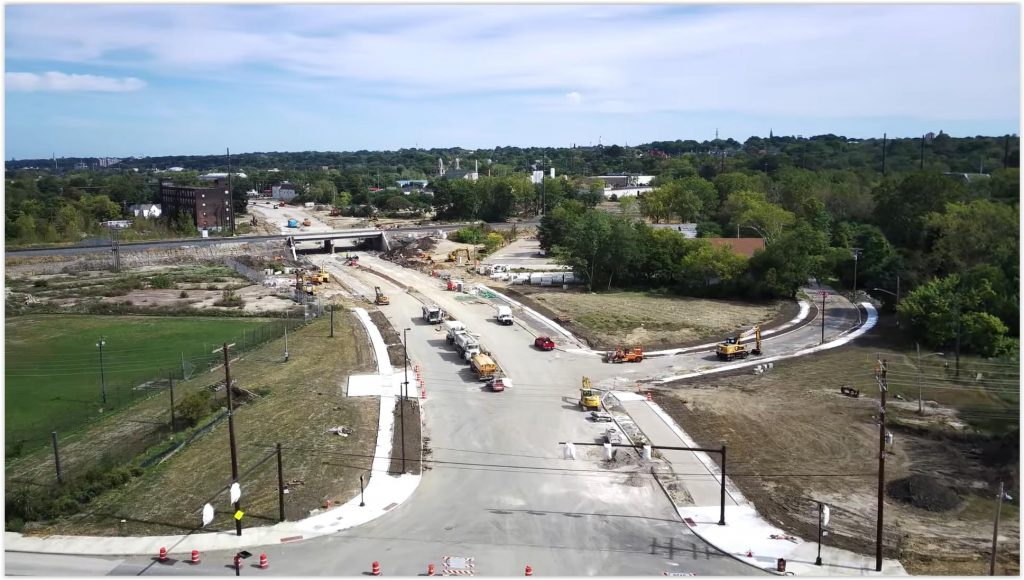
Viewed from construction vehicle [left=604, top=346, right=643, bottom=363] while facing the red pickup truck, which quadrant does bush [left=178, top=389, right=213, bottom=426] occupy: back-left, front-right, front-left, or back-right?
front-left

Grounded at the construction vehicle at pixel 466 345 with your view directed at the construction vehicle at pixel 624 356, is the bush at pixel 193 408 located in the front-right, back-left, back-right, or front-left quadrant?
back-right

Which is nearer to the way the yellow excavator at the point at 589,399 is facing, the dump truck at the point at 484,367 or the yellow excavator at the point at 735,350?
the dump truck

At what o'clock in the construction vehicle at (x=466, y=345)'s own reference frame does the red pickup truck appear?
The red pickup truck is roughly at 10 o'clock from the construction vehicle.

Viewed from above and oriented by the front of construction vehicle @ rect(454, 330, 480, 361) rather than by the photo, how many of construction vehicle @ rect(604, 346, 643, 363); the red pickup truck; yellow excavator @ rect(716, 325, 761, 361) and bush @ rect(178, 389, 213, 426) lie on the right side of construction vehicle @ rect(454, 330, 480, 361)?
1

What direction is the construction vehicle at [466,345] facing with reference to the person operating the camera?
facing the viewer and to the right of the viewer

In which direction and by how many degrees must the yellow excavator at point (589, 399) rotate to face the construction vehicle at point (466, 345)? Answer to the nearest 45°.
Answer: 0° — it already faces it

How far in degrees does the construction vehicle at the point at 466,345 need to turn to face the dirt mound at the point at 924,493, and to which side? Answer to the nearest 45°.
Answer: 0° — it already faces it

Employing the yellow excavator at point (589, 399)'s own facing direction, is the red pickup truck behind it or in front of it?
in front

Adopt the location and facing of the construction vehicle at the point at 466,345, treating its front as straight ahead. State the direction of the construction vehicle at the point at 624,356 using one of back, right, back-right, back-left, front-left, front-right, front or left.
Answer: front-left

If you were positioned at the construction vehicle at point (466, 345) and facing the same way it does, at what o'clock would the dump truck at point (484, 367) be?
The dump truck is roughly at 1 o'clock from the construction vehicle.

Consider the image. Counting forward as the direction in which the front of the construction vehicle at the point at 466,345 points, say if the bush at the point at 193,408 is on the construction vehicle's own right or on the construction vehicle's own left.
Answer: on the construction vehicle's own right

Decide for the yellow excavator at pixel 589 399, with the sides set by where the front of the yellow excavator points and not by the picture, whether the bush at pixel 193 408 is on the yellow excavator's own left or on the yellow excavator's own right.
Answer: on the yellow excavator's own left

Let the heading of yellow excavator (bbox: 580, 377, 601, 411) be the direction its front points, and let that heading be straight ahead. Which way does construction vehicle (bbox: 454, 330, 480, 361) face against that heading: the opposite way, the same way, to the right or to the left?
the opposite way
